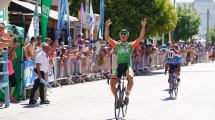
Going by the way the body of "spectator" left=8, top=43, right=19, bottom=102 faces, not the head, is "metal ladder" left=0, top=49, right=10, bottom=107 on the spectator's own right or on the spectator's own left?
on the spectator's own right

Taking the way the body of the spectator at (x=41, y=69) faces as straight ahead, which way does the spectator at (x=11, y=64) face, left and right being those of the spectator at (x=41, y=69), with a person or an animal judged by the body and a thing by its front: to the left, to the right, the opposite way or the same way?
the same way

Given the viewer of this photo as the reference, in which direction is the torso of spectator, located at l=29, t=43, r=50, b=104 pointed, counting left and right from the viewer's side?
facing to the right of the viewer

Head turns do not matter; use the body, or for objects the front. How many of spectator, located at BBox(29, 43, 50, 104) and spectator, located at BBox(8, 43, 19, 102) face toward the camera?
0

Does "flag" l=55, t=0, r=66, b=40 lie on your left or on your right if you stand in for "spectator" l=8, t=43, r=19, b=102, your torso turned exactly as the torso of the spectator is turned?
on your left

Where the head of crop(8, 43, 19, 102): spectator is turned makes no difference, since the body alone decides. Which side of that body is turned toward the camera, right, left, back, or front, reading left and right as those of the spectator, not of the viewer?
right

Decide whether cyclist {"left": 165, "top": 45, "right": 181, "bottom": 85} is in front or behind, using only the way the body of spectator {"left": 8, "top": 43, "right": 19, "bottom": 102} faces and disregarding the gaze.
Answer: in front

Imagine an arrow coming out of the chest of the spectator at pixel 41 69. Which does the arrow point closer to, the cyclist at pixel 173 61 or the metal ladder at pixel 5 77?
the cyclist

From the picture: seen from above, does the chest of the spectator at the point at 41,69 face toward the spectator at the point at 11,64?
no
